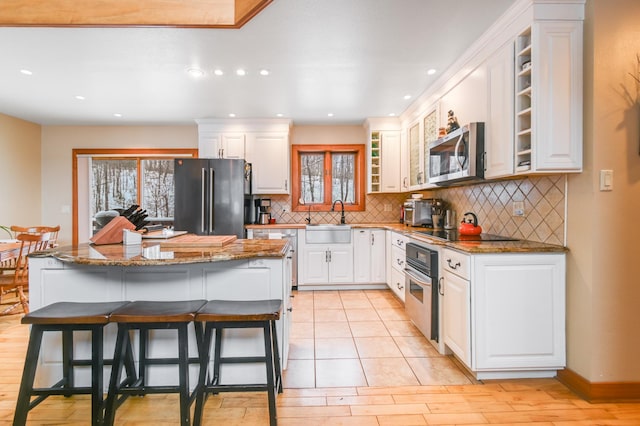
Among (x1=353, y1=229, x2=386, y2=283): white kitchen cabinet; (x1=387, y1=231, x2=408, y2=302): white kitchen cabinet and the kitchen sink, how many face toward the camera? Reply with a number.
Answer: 2

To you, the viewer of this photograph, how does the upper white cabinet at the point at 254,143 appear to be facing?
facing the viewer

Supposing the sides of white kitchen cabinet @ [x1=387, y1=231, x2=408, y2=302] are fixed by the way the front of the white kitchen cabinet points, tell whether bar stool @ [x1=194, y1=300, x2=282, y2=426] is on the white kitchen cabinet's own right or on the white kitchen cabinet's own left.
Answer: on the white kitchen cabinet's own left

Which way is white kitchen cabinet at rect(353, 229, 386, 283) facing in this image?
toward the camera

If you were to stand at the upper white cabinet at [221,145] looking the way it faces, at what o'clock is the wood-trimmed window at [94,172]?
The wood-trimmed window is roughly at 4 o'clock from the upper white cabinet.

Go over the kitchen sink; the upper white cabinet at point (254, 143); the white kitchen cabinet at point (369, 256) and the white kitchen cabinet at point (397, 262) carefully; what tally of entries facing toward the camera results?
3

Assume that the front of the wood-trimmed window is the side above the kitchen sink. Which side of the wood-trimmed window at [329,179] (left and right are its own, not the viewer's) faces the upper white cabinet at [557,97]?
front

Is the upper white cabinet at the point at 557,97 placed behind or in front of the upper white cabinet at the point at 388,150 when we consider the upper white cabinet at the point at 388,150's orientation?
in front

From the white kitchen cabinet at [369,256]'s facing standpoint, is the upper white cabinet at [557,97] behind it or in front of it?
in front

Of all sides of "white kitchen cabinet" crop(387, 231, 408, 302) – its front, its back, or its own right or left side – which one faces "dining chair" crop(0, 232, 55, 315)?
front

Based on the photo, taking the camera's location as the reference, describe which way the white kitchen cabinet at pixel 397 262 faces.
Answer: facing to the left of the viewer

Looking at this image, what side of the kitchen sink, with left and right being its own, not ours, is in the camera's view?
front

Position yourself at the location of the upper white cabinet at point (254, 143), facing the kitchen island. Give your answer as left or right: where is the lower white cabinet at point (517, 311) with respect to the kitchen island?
left
